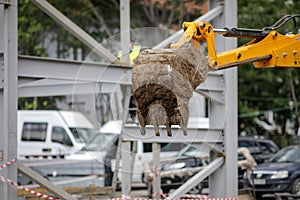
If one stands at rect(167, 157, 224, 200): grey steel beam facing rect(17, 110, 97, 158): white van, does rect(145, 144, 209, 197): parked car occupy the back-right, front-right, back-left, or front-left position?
front-right

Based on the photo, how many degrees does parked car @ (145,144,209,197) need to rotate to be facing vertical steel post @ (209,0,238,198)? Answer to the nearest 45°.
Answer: approximately 45° to its left

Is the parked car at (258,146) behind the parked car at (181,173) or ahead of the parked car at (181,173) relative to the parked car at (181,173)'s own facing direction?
behind

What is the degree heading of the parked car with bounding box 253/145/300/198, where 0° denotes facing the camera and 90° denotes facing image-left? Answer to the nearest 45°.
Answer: approximately 45°

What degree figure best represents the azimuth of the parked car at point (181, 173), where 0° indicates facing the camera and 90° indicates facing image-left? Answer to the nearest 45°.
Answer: approximately 45°

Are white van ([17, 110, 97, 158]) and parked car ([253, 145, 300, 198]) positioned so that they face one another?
no

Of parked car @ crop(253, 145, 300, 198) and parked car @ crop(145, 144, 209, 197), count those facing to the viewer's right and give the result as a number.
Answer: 0

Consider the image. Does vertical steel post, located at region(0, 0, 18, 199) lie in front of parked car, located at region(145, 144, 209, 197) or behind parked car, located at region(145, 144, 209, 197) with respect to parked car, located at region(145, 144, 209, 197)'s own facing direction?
in front

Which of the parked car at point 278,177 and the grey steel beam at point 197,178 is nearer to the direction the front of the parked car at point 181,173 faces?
the grey steel beam

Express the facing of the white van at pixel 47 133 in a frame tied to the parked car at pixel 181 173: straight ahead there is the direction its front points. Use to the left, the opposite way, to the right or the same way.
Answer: to the left

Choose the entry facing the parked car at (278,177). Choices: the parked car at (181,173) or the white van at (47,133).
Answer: the white van

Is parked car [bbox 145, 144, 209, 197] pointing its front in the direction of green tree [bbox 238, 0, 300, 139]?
no

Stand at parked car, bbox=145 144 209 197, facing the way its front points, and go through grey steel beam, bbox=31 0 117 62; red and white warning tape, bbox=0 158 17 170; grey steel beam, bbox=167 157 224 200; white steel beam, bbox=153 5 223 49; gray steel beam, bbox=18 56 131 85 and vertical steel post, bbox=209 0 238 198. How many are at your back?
0

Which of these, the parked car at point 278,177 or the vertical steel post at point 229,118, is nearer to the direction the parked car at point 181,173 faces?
the vertical steel post
